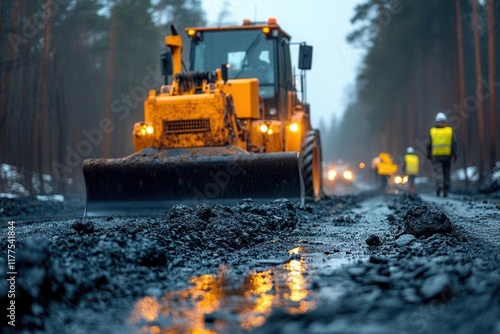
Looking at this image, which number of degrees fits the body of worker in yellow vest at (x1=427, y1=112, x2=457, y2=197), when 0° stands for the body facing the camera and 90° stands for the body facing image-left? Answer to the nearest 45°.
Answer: approximately 180°

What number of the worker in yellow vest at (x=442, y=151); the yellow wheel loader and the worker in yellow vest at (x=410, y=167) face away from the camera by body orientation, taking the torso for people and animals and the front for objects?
2

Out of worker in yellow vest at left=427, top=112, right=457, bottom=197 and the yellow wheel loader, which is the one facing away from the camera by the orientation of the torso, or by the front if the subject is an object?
the worker in yellow vest

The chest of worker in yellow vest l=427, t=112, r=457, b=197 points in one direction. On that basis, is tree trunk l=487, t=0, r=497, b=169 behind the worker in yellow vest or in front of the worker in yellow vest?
in front

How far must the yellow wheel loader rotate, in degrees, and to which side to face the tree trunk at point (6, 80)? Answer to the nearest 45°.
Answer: approximately 90° to its right

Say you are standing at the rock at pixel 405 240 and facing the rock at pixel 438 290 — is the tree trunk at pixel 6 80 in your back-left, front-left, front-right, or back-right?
back-right

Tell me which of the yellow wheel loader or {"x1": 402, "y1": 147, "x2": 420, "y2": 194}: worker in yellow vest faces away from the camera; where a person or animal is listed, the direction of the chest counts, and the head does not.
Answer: the worker in yellow vest

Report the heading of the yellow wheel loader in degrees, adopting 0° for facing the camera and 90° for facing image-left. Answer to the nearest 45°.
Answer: approximately 45°

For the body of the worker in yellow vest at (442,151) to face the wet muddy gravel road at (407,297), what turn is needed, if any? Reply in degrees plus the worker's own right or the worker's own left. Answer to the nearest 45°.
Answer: approximately 180°

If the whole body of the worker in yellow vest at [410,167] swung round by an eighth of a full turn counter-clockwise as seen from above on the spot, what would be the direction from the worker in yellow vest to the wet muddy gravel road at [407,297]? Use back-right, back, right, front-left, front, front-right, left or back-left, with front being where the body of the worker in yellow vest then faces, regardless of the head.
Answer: back-left

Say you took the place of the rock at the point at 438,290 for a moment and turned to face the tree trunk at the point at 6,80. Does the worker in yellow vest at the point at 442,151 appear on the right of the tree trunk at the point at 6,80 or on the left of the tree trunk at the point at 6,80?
right

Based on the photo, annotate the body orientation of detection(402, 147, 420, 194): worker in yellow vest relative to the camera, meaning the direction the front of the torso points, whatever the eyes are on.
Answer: away from the camera

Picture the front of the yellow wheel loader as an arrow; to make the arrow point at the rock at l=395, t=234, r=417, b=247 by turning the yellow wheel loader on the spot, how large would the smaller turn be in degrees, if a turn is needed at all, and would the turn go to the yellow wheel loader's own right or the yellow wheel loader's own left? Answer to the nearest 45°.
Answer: approximately 45° to the yellow wheel loader's own left

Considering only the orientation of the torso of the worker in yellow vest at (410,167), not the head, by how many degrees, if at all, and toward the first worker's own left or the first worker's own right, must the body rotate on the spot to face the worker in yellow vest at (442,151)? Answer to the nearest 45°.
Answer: approximately 180°

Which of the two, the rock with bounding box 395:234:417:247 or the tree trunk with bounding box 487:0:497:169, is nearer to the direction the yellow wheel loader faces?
the rock
